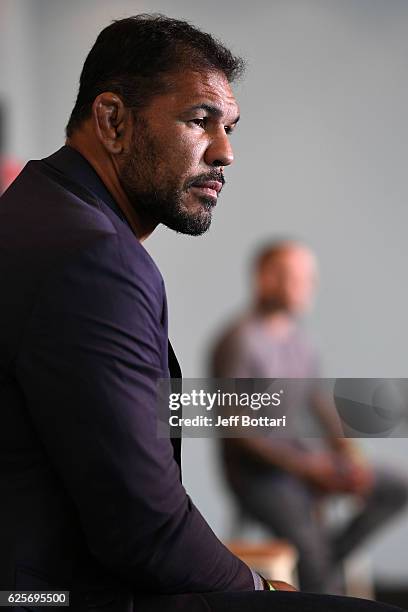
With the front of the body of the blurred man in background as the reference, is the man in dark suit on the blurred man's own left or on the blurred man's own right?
on the blurred man's own right

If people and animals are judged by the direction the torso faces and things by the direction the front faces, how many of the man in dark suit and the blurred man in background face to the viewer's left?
0

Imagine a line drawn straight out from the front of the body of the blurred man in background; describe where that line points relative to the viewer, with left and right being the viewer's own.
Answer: facing the viewer and to the right of the viewer

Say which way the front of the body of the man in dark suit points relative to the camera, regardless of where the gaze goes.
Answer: to the viewer's right
